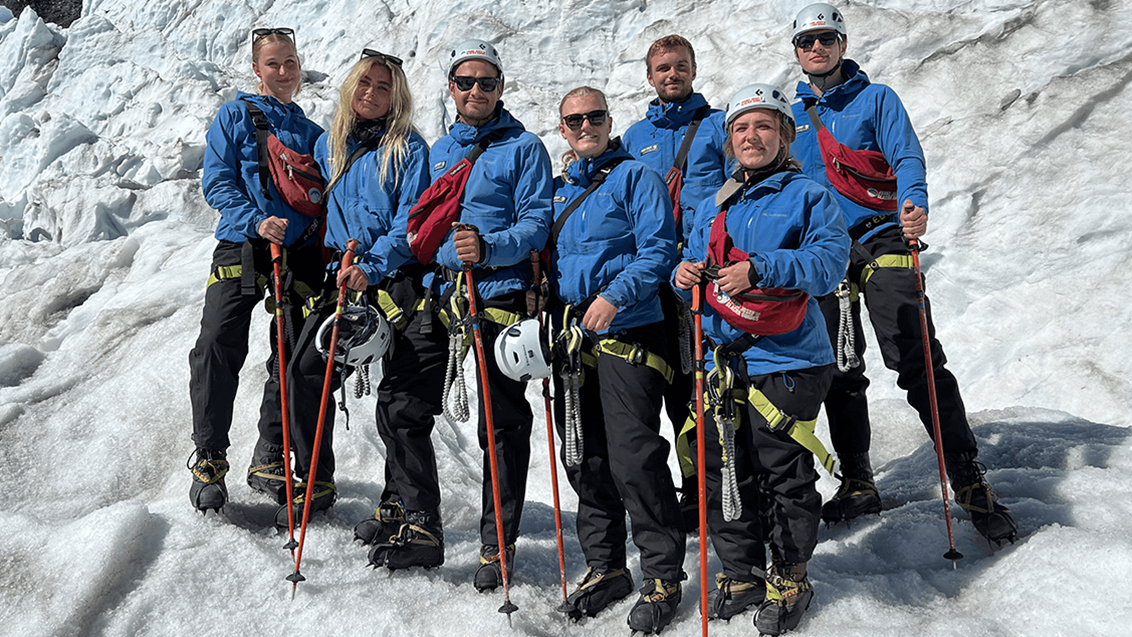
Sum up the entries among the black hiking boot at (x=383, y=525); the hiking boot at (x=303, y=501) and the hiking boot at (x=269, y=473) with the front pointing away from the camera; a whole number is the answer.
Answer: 0

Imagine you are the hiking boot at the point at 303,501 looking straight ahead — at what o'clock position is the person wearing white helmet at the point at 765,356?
The person wearing white helmet is roughly at 9 o'clock from the hiking boot.

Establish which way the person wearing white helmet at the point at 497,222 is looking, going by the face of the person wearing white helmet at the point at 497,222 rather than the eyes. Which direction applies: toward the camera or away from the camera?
toward the camera

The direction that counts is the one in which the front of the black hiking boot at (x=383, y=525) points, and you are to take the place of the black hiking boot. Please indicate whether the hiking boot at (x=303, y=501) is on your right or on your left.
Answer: on your right

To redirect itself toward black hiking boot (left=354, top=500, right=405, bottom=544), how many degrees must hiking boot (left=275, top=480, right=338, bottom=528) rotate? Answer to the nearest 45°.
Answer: approximately 90° to its left

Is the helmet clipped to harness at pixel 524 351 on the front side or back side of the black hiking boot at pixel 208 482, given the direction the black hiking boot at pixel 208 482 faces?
on the front side

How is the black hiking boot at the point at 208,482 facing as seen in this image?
toward the camera

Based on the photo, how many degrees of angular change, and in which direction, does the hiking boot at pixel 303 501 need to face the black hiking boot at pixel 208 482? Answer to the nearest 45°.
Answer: approximately 45° to its right

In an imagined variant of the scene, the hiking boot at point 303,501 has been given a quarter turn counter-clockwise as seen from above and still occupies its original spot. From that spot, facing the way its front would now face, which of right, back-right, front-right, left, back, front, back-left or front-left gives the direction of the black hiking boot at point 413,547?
front

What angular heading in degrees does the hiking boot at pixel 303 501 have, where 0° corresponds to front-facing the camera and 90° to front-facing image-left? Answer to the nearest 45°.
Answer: approximately 45°

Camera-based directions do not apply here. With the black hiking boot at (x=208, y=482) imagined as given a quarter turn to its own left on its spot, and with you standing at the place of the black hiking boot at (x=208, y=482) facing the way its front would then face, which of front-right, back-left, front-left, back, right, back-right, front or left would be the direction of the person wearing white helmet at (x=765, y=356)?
front-right
